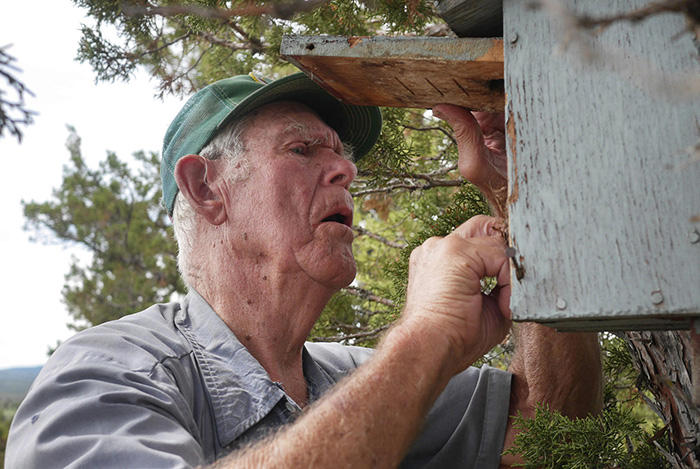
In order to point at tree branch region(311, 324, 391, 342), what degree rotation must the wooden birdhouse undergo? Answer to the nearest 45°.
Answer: approximately 45° to its right

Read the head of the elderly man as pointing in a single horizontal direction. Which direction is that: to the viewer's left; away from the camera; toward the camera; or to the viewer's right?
to the viewer's right

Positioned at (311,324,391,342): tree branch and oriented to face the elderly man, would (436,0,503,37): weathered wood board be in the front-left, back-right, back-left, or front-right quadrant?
front-left

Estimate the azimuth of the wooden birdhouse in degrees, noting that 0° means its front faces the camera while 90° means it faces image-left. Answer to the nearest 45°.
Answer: approximately 90°

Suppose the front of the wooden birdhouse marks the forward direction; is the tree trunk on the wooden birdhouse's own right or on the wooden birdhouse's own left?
on the wooden birdhouse's own right

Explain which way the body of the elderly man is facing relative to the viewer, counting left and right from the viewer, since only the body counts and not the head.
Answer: facing the viewer and to the right of the viewer

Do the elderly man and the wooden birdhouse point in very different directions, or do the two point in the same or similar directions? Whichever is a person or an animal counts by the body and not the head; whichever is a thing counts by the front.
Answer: very different directions

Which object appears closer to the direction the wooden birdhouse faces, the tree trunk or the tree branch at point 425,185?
the tree branch

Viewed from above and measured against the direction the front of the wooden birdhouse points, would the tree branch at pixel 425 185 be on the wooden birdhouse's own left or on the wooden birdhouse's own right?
on the wooden birdhouse's own right

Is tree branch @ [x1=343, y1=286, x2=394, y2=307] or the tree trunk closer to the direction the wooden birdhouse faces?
the tree branch

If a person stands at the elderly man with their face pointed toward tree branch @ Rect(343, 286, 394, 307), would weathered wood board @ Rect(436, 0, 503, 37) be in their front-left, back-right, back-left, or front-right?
front-right

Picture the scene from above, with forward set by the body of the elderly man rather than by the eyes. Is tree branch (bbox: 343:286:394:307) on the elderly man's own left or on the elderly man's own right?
on the elderly man's own left
